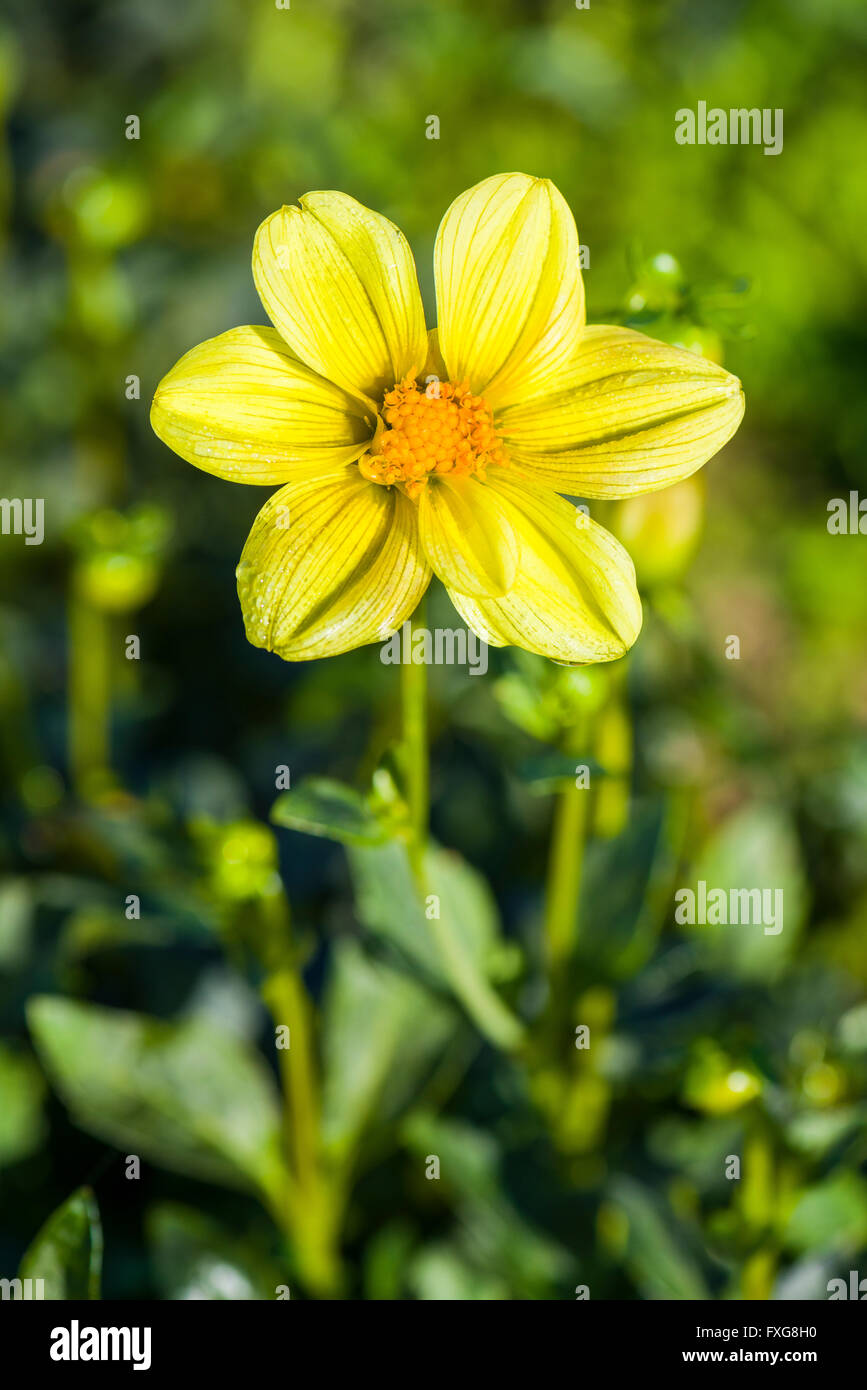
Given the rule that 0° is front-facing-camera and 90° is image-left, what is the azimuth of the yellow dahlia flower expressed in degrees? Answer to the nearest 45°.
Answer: approximately 0°
